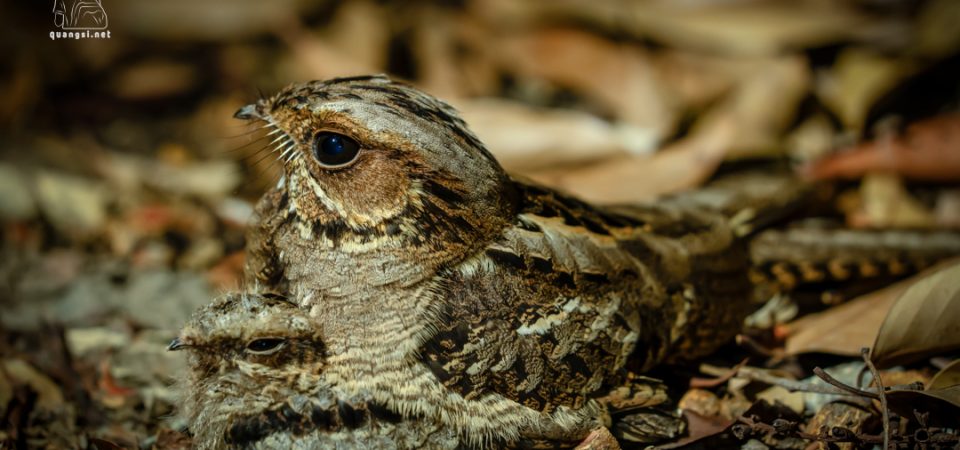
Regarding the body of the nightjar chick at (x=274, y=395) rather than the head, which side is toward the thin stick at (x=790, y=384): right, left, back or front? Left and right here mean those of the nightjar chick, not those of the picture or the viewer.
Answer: back

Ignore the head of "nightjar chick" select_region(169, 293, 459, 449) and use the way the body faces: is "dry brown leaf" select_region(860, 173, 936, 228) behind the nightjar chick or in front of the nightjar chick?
behind

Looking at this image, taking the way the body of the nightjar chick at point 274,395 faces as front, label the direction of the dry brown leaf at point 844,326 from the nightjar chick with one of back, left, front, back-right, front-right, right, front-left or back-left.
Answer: back

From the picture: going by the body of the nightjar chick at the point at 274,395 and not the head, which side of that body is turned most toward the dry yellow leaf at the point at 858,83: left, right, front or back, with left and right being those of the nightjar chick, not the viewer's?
back

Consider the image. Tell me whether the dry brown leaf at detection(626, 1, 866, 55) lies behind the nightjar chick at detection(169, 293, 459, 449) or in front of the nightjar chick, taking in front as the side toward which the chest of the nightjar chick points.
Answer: behind

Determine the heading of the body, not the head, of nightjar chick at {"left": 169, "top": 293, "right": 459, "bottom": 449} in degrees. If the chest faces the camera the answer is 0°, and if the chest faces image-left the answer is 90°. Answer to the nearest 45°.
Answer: approximately 90°

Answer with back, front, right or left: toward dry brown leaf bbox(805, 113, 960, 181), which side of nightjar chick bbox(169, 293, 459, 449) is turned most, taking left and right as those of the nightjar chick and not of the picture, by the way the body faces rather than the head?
back

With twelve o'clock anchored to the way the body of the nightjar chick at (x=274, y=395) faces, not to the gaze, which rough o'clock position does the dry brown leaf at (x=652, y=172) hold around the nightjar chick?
The dry brown leaf is roughly at 5 o'clock from the nightjar chick.

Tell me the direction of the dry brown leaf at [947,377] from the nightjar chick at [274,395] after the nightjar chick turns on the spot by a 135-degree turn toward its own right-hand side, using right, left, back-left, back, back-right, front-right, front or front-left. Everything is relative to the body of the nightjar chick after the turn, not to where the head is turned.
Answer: front-right

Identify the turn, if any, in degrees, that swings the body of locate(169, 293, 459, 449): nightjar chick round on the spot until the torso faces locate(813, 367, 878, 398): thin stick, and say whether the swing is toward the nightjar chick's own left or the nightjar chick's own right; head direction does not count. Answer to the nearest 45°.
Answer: approximately 180°
